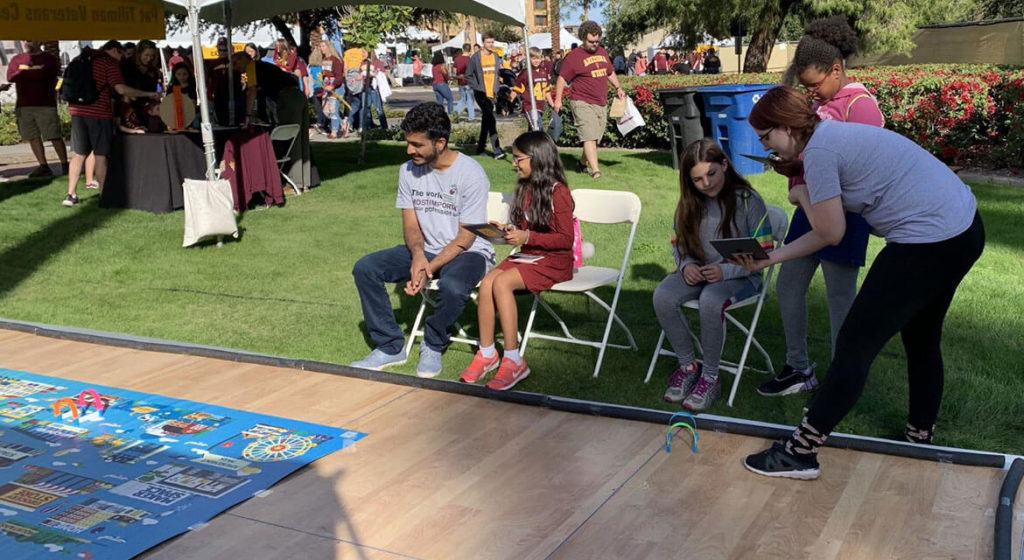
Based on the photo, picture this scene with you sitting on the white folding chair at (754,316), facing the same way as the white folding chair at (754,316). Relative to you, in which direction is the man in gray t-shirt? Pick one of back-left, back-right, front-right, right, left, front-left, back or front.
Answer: front-right

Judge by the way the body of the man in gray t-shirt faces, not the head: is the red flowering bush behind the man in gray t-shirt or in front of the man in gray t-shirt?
behind

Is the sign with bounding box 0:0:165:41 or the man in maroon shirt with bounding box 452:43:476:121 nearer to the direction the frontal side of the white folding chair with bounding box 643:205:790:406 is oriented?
the sign

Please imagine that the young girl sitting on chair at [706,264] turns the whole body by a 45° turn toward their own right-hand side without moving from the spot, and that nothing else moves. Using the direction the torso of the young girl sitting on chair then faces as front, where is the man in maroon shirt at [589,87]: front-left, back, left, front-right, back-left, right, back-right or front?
right

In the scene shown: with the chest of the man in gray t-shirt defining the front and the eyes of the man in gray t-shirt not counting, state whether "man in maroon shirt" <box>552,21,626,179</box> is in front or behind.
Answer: behind

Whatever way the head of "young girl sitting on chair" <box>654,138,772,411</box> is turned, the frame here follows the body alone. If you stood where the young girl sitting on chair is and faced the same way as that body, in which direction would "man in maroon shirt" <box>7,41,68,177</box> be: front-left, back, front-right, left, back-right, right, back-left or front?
right

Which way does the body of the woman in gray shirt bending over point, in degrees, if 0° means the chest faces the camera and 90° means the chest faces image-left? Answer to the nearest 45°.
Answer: approximately 90°

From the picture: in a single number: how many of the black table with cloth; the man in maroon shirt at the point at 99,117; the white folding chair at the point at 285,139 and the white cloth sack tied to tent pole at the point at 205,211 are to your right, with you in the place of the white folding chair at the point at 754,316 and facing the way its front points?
4

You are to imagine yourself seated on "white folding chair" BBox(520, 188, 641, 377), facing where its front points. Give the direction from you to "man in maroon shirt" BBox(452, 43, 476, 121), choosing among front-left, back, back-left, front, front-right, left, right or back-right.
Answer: back-right

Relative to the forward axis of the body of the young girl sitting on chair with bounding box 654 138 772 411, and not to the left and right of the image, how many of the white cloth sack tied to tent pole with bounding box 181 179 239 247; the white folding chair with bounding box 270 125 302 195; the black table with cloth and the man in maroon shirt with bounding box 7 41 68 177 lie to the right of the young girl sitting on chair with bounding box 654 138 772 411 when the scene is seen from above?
4

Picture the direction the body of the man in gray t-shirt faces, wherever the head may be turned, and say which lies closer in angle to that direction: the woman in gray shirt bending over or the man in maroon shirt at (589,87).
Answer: the woman in gray shirt bending over

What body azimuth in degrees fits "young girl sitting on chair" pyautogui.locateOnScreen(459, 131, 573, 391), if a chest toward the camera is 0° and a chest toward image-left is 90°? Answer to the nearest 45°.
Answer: approximately 45°

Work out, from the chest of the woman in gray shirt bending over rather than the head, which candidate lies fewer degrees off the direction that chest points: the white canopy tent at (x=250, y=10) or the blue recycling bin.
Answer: the white canopy tent

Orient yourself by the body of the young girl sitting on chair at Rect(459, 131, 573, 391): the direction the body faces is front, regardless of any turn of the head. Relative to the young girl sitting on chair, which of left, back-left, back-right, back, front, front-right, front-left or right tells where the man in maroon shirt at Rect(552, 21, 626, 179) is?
back-right

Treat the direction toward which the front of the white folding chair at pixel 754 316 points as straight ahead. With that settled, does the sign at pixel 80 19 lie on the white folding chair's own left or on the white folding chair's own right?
on the white folding chair's own right

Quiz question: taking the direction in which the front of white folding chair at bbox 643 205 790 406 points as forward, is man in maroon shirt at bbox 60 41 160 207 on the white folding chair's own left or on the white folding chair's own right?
on the white folding chair's own right
